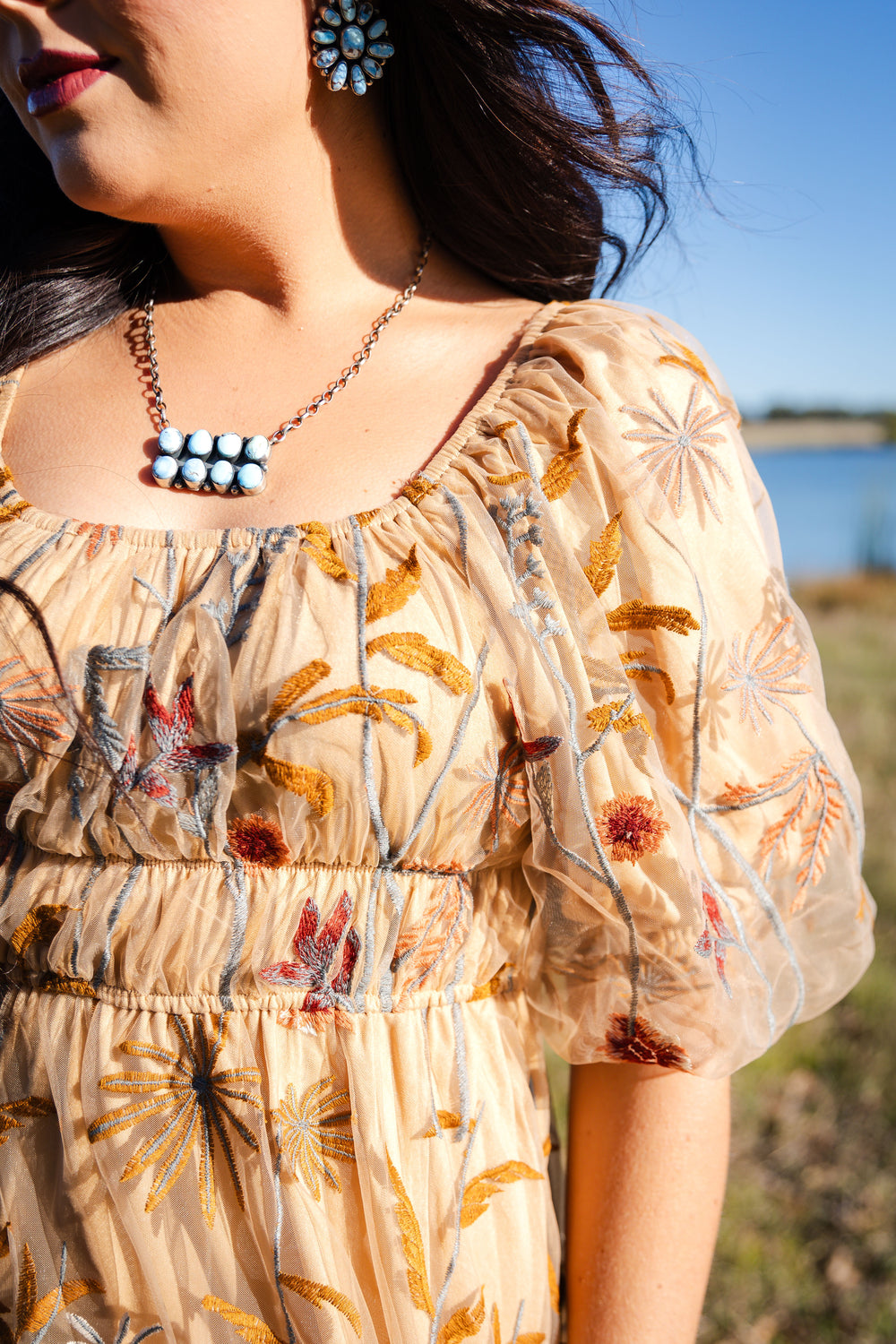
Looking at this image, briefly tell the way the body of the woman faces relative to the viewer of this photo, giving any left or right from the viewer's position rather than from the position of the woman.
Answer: facing the viewer and to the left of the viewer
